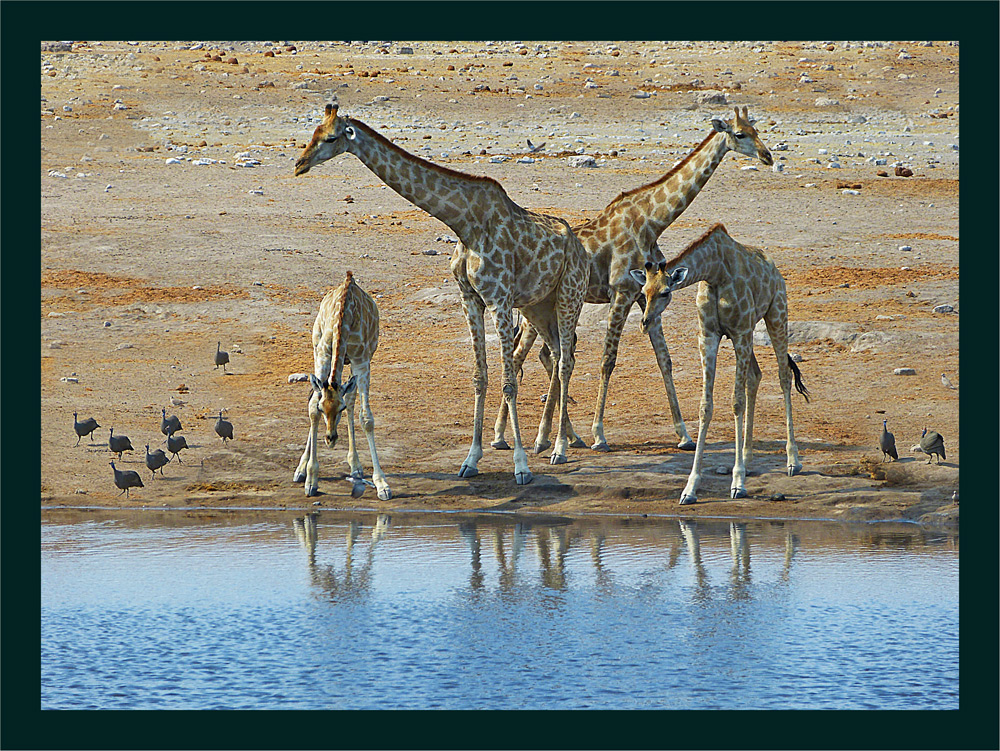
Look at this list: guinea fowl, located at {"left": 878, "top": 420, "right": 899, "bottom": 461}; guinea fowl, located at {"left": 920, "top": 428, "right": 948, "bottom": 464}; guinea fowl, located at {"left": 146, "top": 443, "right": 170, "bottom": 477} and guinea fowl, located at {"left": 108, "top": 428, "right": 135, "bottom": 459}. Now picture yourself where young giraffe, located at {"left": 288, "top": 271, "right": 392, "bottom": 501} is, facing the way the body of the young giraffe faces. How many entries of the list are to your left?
2

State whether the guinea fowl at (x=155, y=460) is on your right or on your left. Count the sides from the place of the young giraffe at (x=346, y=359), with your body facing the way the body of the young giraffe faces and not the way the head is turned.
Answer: on your right

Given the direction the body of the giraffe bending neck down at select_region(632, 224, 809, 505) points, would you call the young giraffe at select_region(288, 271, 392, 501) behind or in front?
in front

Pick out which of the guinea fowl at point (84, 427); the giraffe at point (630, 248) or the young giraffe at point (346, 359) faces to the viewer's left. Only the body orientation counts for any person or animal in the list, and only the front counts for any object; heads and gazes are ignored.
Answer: the guinea fowl

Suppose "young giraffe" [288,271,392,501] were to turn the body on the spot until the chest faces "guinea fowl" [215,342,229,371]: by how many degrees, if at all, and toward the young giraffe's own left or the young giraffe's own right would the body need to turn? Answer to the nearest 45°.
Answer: approximately 180°

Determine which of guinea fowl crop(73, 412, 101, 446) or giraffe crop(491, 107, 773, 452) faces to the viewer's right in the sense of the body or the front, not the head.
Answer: the giraffe

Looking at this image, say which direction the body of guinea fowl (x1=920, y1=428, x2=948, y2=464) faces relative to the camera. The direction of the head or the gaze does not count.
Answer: to the viewer's left

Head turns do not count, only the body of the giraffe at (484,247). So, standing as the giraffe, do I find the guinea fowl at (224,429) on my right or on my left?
on my right

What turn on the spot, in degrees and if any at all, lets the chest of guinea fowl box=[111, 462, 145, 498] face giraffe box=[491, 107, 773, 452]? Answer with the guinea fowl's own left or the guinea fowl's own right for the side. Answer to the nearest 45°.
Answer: approximately 180°

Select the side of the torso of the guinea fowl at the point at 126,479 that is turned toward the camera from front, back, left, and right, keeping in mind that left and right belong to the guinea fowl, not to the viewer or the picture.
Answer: left

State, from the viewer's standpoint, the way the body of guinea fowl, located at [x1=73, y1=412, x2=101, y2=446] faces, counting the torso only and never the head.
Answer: to the viewer's left

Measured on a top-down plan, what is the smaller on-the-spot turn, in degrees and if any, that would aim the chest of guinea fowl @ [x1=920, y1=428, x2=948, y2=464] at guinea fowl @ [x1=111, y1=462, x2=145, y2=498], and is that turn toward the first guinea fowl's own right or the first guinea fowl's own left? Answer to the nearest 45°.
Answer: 0° — it already faces it

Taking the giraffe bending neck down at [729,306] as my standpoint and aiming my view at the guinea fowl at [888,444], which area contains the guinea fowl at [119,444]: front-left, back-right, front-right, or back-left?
back-left

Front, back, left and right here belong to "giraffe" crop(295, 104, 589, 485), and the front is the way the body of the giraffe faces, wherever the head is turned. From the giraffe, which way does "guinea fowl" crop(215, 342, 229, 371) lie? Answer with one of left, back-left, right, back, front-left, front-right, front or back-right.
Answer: right

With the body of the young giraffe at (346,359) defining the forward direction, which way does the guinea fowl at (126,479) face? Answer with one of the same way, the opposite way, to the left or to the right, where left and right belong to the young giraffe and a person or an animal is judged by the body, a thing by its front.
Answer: to the right

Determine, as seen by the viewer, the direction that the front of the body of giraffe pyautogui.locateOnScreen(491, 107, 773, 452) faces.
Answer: to the viewer's right

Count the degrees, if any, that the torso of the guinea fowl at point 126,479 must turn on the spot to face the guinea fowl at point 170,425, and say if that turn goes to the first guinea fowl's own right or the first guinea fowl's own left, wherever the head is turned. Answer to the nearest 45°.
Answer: approximately 90° to the first guinea fowl's own right
